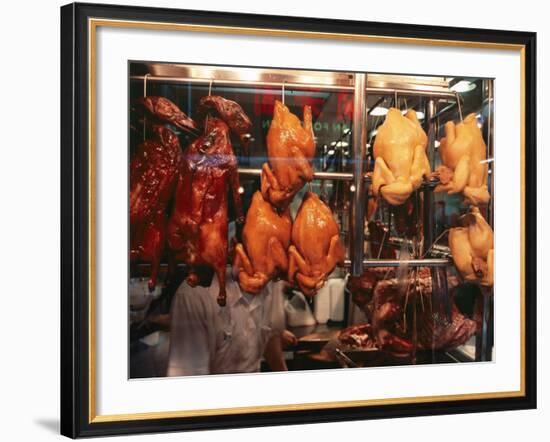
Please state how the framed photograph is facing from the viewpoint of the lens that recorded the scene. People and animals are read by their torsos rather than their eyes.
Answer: facing the viewer and to the right of the viewer
